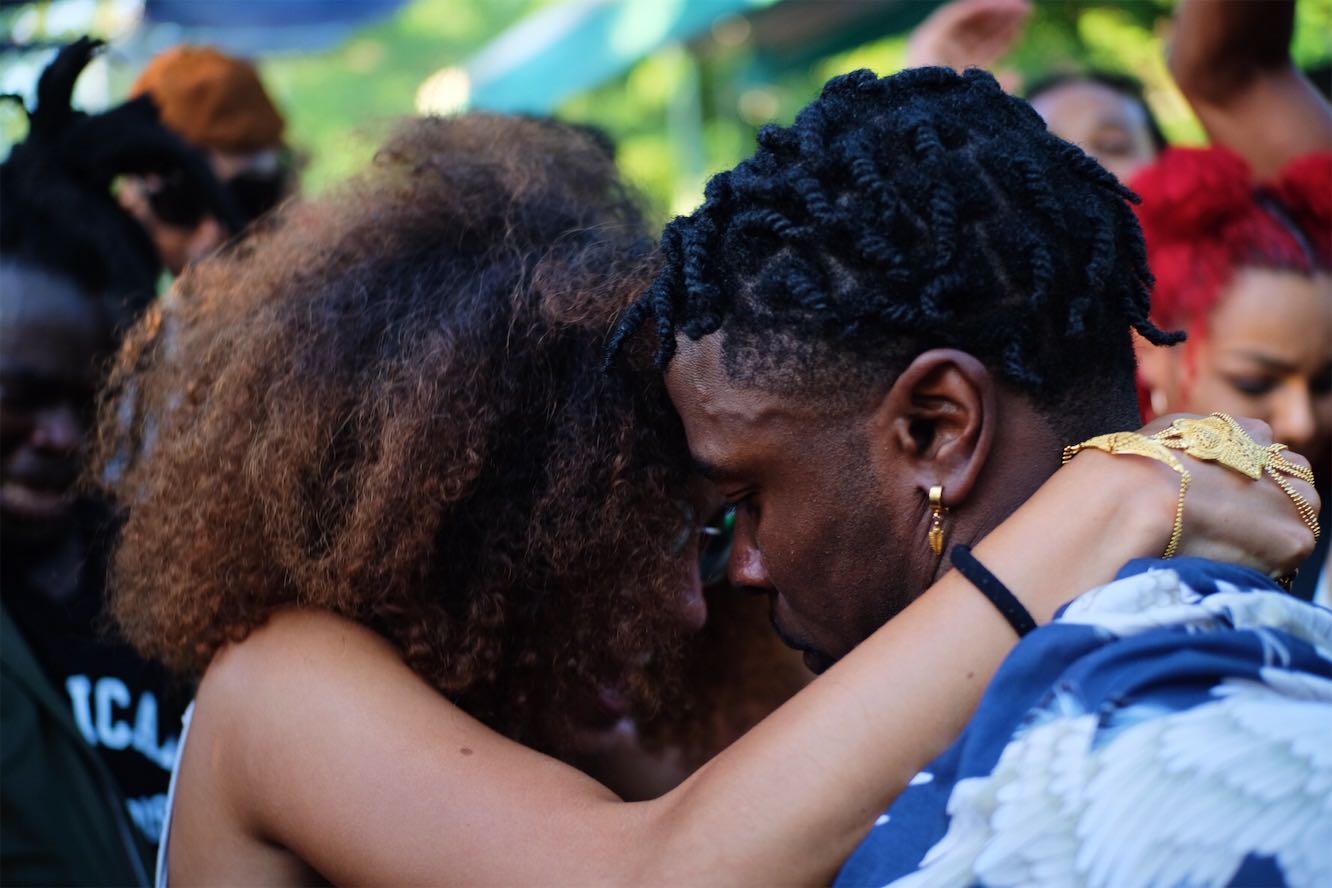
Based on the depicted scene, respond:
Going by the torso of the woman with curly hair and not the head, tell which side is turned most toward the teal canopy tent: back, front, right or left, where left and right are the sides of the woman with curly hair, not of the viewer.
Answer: left

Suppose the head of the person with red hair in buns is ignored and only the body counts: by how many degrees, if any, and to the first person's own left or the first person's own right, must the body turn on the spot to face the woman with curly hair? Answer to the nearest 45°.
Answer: approximately 90° to the first person's own right

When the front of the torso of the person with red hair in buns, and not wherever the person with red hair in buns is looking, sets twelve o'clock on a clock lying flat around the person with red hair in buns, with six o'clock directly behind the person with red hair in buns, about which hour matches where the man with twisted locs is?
The man with twisted locs is roughly at 2 o'clock from the person with red hair in buns.

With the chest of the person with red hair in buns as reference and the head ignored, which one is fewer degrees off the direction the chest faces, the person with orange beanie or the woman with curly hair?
the woman with curly hair

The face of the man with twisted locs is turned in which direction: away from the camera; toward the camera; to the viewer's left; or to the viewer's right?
to the viewer's left

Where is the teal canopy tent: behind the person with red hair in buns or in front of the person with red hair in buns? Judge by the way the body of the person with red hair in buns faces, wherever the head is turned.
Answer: behind

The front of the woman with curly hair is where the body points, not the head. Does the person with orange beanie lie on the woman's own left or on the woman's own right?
on the woman's own left

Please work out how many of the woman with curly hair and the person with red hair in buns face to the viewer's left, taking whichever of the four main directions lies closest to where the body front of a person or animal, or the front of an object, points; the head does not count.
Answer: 0

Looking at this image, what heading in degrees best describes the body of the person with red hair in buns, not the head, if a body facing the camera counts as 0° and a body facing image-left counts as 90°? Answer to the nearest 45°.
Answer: approximately 315°

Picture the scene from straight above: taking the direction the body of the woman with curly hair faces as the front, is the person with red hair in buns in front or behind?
in front

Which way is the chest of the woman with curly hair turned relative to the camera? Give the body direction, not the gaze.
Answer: to the viewer's right
